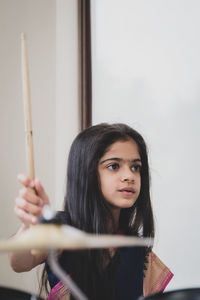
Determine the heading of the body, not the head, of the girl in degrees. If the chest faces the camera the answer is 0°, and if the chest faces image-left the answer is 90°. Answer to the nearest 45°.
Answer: approximately 315°

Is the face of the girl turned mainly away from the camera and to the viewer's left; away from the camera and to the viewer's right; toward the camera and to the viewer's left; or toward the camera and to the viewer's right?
toward the camera and to the viewer's right
